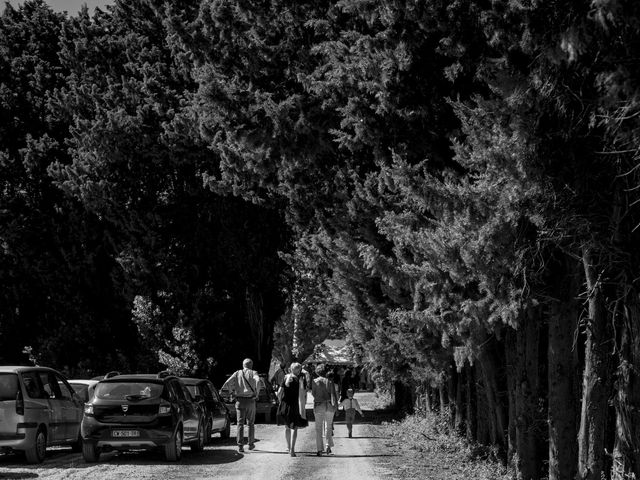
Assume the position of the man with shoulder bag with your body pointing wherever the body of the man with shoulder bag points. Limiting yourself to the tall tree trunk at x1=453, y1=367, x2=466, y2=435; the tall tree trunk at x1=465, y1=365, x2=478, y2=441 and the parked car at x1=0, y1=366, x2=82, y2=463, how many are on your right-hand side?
2

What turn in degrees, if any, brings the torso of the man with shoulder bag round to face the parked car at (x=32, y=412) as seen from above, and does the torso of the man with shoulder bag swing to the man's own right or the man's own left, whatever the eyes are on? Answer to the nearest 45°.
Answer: approximately 135° to the man's own left

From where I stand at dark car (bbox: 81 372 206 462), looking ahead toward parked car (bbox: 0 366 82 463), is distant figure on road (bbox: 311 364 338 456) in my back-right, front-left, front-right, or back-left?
back-right

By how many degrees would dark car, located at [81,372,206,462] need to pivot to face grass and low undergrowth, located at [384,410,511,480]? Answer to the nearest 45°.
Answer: approximately 45° to its right

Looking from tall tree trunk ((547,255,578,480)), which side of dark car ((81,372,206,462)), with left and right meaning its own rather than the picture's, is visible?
right

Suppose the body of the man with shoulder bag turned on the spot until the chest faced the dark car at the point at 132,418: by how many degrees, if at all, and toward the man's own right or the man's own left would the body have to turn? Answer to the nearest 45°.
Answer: approximately 135° to the man's own left

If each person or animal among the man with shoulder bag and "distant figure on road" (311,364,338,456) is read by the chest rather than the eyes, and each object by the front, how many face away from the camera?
2

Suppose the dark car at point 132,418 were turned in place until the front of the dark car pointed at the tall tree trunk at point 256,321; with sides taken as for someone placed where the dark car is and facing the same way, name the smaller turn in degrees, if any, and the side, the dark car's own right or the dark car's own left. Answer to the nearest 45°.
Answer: approximately 45° to the dark car's own left

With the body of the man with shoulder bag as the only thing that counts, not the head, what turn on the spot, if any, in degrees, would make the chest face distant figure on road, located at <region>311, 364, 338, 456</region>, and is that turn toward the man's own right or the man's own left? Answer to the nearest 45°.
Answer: approximately 90° to the man's own right

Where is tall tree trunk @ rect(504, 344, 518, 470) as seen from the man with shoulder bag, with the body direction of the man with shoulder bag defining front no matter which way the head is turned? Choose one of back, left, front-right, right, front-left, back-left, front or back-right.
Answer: back-right

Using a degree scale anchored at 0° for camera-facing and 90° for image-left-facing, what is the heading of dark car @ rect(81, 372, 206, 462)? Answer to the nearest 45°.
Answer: approximately 225°

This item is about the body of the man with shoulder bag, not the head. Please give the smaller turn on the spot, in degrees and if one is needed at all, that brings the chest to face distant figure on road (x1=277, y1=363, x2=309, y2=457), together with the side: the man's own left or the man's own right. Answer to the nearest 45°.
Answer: approximately 135° to the man's own right

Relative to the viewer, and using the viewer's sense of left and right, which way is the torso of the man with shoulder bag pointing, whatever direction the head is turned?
facing away from the viewer

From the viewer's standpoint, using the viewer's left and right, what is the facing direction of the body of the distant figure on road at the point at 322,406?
facing away from the viewer

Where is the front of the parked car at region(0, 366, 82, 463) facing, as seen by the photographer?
facing away from the viewer and to the right of the viewer
